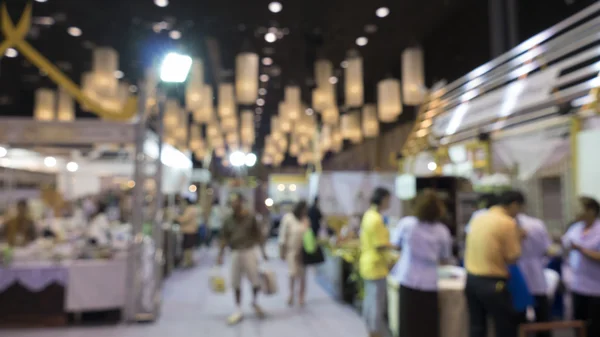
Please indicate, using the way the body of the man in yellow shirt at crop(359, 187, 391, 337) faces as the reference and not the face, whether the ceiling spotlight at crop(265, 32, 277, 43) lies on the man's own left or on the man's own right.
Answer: on the man's own left

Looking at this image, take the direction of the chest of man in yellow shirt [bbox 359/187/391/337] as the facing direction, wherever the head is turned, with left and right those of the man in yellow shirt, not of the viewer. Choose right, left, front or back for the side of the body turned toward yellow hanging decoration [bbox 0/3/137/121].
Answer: back

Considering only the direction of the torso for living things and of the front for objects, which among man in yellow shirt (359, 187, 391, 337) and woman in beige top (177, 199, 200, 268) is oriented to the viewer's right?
the man in yellow shirt

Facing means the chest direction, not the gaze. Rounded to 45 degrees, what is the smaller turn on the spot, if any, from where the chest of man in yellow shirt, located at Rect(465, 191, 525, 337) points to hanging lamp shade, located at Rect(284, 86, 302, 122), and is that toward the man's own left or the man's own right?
approximately 90° to the man's own left

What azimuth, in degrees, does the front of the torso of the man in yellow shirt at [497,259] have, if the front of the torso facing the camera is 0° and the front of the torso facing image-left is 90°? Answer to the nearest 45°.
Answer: approximately 225°

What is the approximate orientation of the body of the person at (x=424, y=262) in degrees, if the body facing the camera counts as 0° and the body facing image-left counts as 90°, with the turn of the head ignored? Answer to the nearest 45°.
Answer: approximately 180°

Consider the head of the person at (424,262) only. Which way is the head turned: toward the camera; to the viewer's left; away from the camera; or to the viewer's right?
away from the camera

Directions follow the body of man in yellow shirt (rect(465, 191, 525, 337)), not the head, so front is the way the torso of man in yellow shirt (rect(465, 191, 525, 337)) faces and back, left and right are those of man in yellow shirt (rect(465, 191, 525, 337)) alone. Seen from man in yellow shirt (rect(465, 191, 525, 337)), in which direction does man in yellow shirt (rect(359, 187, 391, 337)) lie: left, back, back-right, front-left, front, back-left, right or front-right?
left
